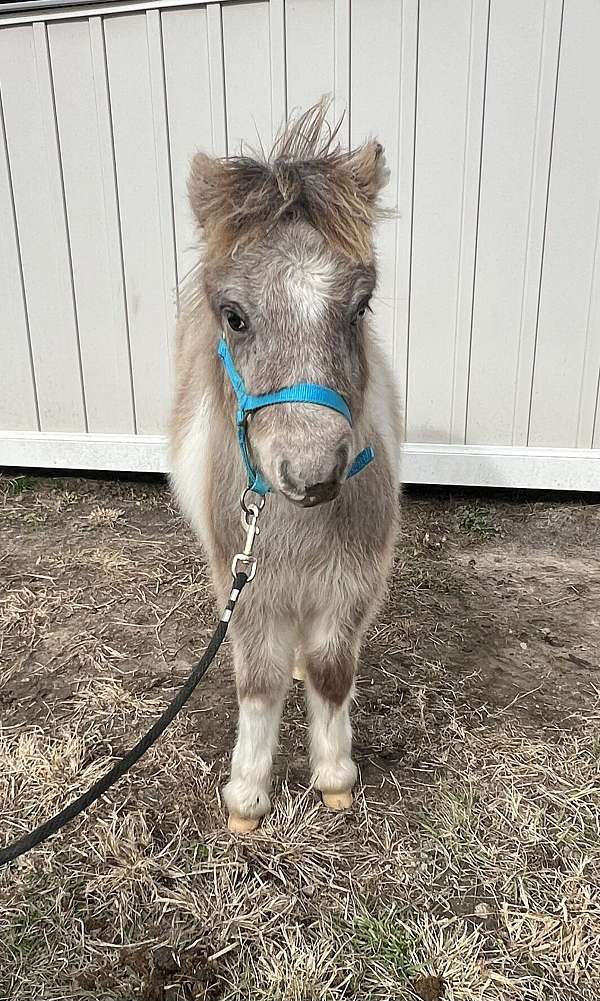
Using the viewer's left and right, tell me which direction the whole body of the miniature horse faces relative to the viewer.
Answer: facing the viewer

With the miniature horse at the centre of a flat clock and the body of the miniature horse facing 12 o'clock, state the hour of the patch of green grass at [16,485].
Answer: The patch of green grass is roughly at 5 o'clock from the miniature horse.
